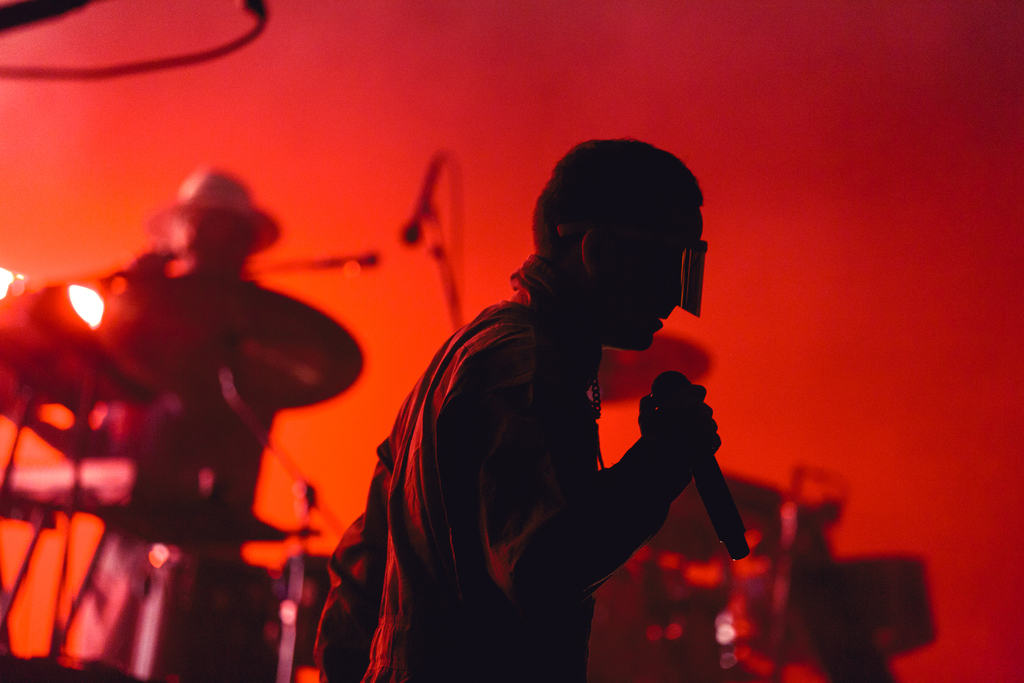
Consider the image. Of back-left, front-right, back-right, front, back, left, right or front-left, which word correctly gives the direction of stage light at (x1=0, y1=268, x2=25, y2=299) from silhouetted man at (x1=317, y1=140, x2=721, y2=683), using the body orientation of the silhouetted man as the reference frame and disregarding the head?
back-left

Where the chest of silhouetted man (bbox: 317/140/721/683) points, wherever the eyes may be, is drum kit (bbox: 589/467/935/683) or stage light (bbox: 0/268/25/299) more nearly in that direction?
the drum kit

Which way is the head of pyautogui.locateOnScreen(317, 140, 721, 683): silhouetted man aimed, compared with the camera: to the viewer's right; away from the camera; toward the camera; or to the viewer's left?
to the viewer's right

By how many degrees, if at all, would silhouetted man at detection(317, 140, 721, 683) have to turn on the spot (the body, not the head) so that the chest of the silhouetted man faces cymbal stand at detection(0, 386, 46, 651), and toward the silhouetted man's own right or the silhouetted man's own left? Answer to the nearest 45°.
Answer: approximately 135° to the silhouetted man's own left

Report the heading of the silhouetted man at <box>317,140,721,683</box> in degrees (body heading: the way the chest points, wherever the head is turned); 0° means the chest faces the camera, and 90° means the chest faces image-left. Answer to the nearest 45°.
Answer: approximately 270°
